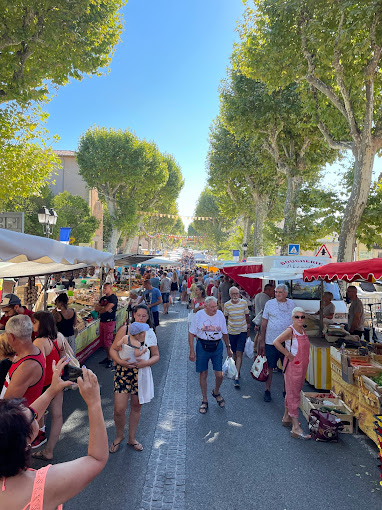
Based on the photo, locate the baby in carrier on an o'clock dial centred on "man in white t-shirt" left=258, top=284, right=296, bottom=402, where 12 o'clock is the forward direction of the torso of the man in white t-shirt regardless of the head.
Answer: The baby in carrier is roughly at 1 o'clock from the man in white t-shirt.

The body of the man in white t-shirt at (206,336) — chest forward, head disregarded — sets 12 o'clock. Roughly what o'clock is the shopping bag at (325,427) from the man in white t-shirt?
The shopping bag is roughly at 10 o'clock from the man in white t-shirt.

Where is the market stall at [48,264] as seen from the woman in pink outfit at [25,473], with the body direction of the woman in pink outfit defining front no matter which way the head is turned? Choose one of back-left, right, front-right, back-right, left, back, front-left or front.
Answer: front-left

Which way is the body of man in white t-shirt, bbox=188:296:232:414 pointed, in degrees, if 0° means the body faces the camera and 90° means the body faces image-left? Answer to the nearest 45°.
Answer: approximately 0°

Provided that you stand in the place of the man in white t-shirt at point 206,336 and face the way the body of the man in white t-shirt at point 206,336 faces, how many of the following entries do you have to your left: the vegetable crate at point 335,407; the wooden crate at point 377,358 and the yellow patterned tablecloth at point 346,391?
3

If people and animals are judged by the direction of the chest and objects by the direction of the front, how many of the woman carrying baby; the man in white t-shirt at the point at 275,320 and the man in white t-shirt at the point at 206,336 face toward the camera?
3

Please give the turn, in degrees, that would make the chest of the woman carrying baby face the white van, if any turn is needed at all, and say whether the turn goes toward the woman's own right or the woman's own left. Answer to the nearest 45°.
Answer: approximately 135° to the woman's own left

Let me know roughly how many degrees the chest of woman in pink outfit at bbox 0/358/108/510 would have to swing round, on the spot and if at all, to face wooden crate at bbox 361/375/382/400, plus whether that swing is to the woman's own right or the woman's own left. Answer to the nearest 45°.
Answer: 0° — they already face it
